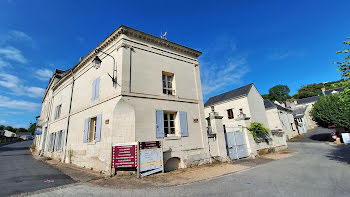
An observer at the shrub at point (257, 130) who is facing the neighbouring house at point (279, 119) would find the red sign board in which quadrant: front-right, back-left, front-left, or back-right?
back-left

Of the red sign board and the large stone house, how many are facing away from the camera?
0

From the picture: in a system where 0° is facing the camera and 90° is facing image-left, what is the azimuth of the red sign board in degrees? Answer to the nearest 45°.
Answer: approximately 0°
